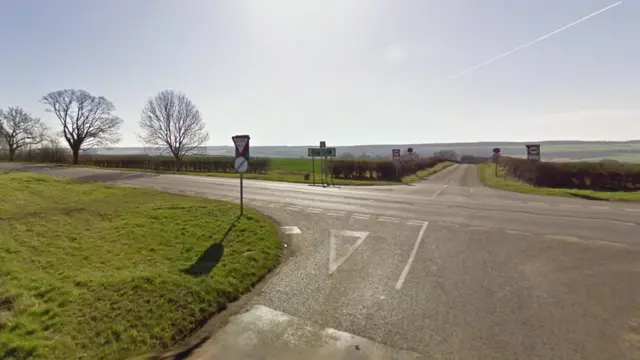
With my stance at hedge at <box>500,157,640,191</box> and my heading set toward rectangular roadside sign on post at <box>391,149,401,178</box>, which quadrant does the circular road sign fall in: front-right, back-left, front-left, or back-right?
front-left

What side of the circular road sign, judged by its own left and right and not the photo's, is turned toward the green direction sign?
back

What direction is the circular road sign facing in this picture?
toward the camera

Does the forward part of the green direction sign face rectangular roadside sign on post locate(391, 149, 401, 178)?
no

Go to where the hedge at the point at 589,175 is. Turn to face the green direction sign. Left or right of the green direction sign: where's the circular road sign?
left

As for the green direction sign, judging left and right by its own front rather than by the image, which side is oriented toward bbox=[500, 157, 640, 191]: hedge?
left

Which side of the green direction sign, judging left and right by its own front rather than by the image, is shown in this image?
front

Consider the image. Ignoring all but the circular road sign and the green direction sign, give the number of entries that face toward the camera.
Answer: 2

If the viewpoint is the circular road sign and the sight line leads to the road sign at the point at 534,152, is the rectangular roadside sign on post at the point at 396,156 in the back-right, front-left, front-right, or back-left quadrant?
front-left

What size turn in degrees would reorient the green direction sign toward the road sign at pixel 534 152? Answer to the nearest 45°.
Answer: approximately 90° to its left

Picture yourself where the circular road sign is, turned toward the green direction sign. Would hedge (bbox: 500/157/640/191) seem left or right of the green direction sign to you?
right

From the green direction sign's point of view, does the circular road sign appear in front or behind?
in front

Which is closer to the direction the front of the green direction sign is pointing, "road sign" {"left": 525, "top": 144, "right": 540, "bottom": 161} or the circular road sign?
the circular road sign

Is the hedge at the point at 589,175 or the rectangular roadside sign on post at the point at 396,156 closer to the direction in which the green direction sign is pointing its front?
the hedge

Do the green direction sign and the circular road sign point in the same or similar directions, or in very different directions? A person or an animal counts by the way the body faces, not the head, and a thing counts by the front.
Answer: same or similar directions
